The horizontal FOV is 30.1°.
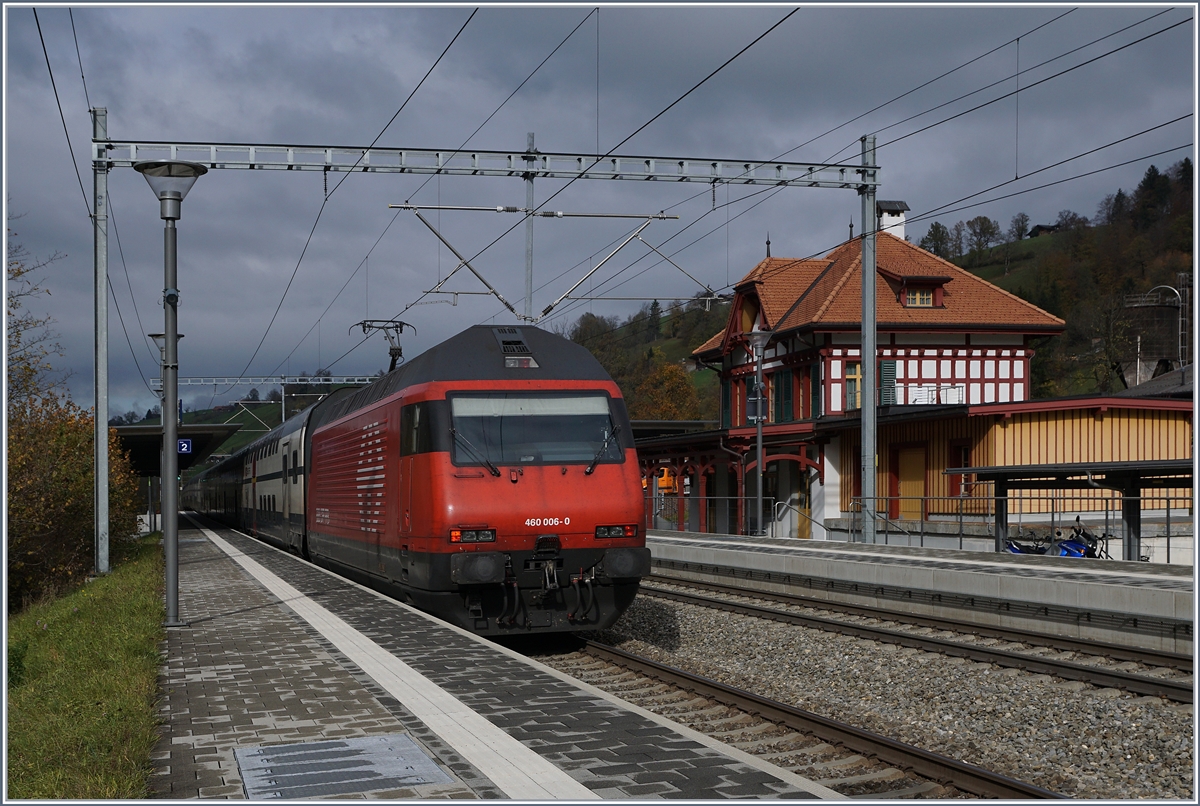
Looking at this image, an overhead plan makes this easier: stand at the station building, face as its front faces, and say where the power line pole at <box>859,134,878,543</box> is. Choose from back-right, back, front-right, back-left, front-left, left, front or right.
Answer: front-left

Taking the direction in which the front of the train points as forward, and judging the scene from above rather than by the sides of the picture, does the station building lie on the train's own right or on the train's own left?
on the train's own left

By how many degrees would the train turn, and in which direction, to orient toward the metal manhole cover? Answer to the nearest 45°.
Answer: approximately 45° to its right

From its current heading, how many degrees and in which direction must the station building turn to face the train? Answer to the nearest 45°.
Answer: approximately 45° to its left

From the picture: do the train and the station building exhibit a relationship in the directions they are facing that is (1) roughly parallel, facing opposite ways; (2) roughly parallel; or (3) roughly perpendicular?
roughly perpendicular

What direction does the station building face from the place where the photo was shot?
facing the viewer and to the left of the viewer

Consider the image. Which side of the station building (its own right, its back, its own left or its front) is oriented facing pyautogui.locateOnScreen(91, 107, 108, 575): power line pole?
front

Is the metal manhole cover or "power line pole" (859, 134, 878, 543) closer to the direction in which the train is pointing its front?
the metal manhole cover

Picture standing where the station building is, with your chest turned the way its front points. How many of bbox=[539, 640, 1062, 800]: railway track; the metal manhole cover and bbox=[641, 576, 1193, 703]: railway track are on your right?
0

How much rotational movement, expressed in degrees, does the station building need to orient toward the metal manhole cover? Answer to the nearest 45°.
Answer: approximately 45° to its left

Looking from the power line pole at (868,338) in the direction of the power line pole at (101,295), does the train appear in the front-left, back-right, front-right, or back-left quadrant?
front-left
